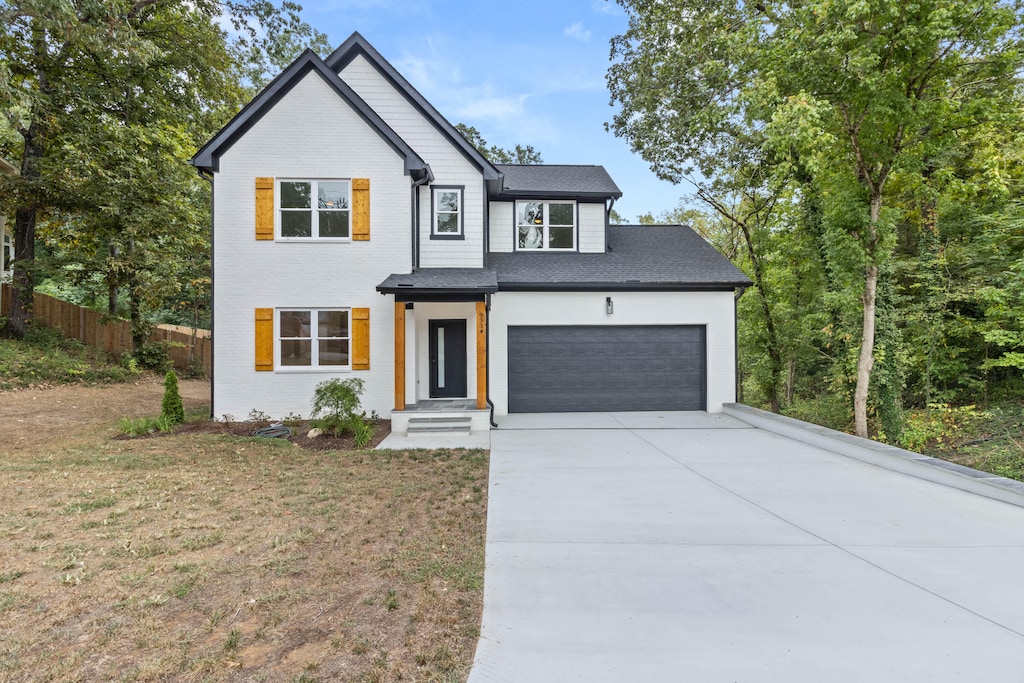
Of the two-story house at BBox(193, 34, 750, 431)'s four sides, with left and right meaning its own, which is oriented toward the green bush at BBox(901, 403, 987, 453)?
left

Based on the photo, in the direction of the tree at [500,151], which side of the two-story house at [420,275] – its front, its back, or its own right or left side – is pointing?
back

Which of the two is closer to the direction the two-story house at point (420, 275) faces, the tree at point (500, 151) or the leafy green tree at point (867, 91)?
the leafy green tree

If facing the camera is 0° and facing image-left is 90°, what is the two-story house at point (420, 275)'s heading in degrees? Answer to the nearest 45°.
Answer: approximately 0°

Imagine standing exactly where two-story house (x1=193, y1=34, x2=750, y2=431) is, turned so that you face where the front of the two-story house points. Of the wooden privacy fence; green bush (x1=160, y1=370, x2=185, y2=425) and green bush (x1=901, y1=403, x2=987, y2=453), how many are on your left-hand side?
1

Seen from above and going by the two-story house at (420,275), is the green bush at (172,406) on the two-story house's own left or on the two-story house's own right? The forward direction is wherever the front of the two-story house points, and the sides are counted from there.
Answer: on the two-story house's own right

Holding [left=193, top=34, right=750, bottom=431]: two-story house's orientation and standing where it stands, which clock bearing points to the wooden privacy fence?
The wooden privacy fence is roughly at 4 o'clock from the two-story house.

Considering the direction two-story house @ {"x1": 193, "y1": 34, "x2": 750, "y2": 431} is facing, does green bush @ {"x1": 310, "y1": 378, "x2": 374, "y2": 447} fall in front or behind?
in front

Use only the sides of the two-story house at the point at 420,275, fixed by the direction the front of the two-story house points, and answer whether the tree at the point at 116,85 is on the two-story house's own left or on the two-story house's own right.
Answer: on the two-story house's own right

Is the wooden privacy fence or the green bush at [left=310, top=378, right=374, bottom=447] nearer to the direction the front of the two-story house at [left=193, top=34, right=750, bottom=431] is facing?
the green bush

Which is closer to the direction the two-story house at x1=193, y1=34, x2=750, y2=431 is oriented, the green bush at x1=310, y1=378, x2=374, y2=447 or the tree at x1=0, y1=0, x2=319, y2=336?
the green bush
